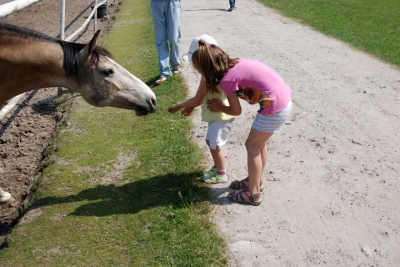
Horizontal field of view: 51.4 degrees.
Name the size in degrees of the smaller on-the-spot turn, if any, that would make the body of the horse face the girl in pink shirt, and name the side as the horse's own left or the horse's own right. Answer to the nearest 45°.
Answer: approximately 45° to the horse's own right

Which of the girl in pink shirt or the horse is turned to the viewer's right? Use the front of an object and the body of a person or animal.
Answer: the horse

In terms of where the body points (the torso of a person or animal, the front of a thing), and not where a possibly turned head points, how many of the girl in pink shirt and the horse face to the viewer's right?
1

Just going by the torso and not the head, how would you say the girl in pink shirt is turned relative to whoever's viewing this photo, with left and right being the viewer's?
facing to the left of the viewer

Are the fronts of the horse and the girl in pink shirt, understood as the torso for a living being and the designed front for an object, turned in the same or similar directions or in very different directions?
very different directions

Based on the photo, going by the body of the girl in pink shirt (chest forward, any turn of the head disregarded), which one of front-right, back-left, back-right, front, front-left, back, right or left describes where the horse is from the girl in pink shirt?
front

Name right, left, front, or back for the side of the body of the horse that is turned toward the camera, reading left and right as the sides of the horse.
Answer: right
